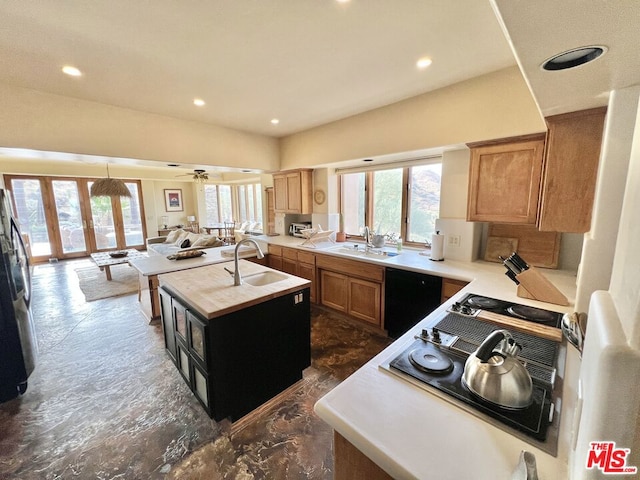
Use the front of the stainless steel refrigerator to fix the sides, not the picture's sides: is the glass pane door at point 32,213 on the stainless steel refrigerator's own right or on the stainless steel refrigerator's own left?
on the stainless steel refrigerator's own left

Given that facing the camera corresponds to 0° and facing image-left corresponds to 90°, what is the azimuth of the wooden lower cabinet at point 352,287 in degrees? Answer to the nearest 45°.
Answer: approximately 45°

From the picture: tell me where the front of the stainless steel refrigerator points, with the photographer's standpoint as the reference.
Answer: facing to the right of the viewer

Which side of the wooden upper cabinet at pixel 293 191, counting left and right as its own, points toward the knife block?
left

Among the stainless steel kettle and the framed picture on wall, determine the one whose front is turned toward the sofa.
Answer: the framed picture on wall

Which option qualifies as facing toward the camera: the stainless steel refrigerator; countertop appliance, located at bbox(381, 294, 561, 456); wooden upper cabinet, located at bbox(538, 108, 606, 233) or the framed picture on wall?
the framed picture on wall

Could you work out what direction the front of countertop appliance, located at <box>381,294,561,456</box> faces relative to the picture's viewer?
facing away from the viewer and to the left of the viewer

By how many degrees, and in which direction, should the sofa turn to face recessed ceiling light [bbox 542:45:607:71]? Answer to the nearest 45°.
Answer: approximately 45° to its left

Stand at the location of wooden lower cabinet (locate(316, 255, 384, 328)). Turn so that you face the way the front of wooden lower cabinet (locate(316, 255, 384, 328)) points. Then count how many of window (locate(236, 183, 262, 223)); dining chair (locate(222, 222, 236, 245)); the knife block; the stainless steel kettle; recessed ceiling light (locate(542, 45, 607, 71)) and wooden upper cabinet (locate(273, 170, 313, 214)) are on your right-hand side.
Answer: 3

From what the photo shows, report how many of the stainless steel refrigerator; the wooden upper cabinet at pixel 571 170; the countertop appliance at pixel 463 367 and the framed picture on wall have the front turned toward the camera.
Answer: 1

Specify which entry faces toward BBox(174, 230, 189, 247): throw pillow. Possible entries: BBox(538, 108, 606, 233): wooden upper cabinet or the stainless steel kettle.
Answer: the wooden upper cabinet

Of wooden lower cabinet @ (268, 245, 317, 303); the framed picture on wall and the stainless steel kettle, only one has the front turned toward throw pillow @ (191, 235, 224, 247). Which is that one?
the framed picture on wall
